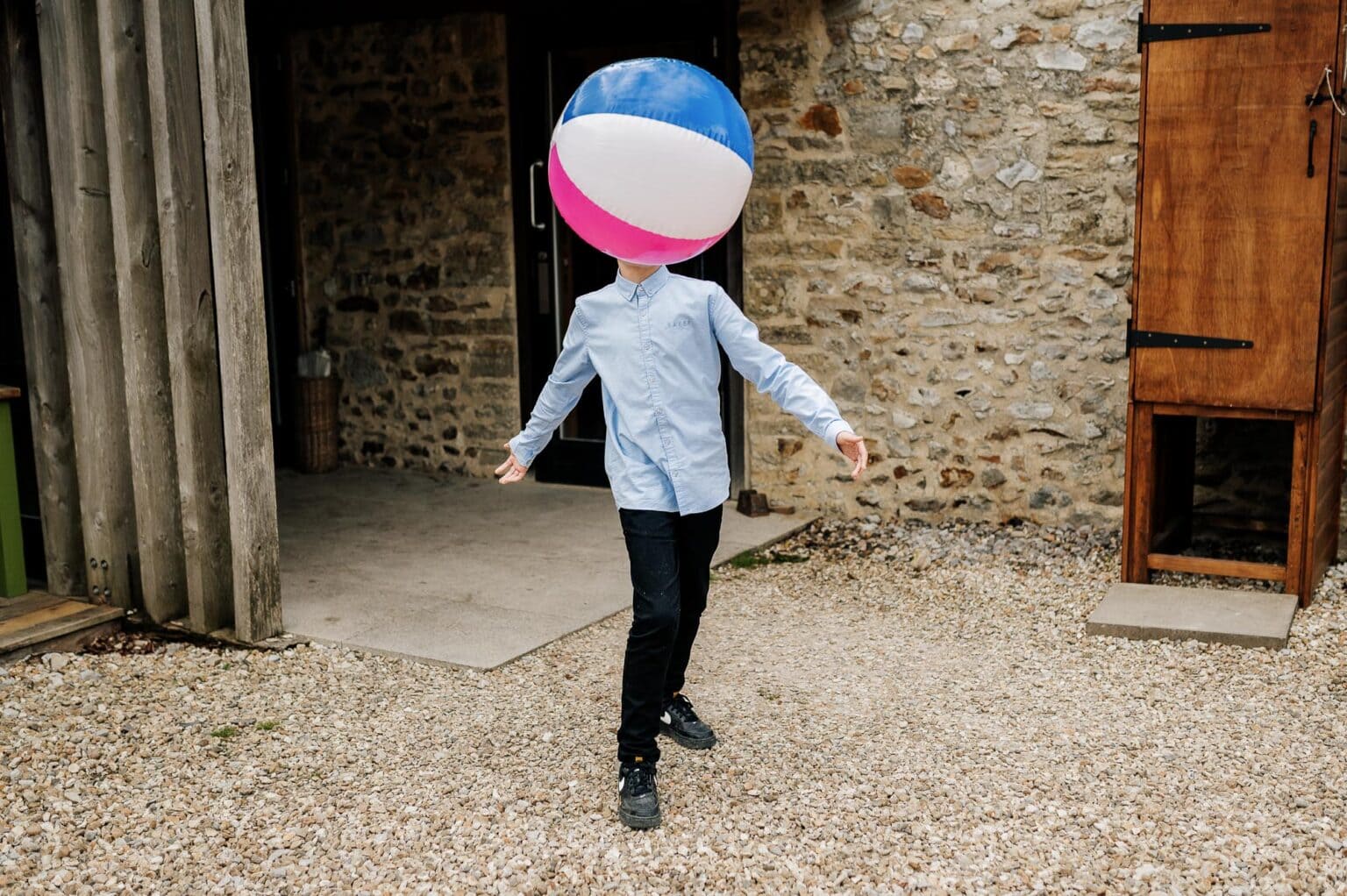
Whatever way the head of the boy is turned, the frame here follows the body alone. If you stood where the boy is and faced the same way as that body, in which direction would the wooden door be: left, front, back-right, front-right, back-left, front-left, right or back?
back-left

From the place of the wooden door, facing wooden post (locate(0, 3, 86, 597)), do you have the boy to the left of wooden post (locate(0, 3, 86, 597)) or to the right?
left

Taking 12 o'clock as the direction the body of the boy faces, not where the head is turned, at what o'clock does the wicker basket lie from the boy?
The wicker basket is roughly at 5 o'clock from the boy.

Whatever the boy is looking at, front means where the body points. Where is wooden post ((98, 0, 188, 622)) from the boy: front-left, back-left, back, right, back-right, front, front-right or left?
back-right

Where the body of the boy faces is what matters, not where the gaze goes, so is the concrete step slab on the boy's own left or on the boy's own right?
on the boy's own left

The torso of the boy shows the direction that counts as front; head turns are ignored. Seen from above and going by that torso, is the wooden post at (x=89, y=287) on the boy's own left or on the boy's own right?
on the boy's own right

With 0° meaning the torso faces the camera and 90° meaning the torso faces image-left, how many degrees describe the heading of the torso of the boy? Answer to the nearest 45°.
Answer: approximately 0°

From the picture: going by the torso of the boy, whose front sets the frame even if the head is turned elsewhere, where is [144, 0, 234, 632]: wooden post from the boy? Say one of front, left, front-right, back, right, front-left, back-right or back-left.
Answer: back-right

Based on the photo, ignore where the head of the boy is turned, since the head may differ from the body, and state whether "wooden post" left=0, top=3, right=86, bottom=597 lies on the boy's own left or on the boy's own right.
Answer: on the boy's own right
